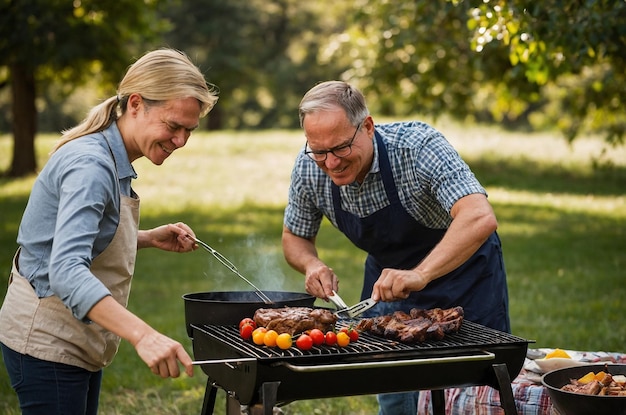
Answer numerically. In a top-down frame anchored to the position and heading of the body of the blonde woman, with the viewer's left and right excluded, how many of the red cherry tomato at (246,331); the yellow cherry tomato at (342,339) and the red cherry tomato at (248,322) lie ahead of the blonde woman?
3

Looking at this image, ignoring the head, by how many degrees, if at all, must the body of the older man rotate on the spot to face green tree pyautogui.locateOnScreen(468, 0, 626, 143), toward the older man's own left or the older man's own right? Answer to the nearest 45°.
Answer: approximately 180°

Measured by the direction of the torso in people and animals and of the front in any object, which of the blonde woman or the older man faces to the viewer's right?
the blonde woman

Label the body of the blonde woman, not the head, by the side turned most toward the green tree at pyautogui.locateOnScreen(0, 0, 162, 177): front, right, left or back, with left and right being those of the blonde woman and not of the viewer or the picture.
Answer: left

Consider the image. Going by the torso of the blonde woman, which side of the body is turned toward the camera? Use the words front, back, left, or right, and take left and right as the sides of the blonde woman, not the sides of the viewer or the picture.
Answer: right

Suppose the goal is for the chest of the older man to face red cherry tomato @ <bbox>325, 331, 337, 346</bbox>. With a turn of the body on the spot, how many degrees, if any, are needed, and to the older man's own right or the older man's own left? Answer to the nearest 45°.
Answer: approximately 45° to the older man's own left

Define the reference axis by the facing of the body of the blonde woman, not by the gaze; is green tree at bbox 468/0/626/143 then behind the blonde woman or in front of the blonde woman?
in front

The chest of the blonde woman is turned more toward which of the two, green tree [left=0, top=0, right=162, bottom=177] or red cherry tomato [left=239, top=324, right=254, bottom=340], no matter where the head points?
the red cherry tomato

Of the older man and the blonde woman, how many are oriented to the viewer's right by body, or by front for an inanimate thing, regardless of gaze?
1
